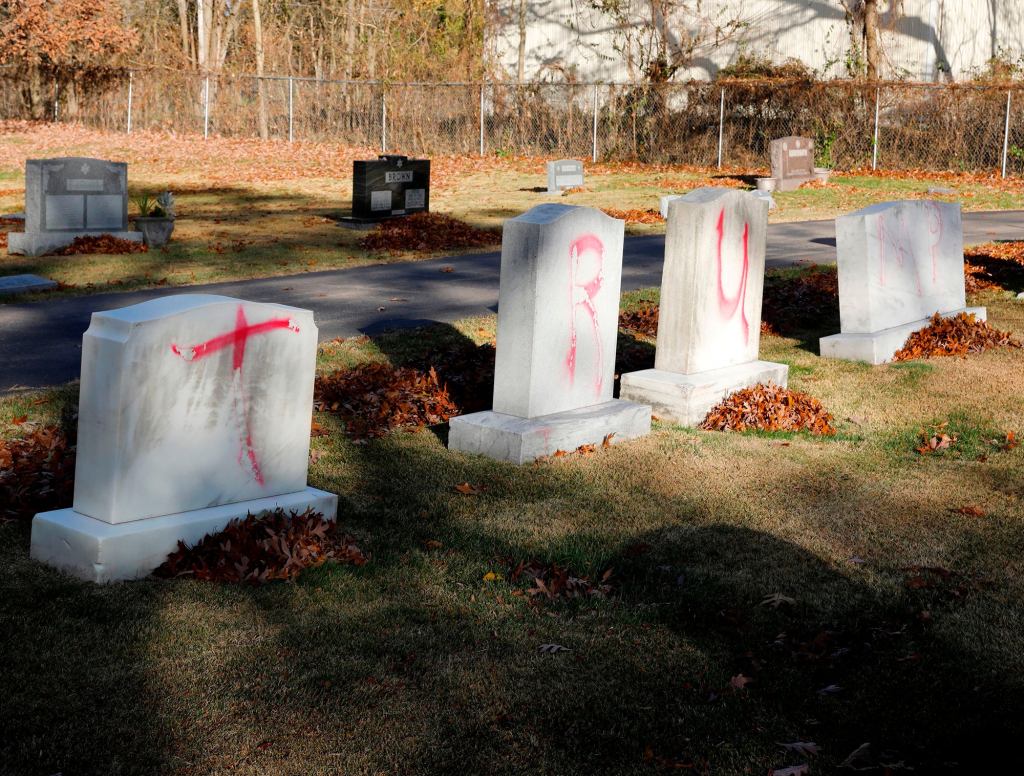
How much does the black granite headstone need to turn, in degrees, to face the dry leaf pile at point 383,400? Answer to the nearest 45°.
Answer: approximately 45° to its right

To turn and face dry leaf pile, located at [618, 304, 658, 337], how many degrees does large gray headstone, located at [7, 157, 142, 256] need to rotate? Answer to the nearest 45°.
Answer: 0° — it already faces it

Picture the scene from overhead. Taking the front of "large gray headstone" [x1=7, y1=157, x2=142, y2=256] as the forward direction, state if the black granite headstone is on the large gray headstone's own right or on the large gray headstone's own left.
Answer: on the large gray headstone's own left

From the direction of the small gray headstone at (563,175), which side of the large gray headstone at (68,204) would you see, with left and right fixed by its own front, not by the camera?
left

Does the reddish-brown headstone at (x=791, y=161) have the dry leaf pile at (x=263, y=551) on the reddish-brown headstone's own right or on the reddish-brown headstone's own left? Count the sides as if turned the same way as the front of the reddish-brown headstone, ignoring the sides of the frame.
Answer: on the reddish-brown headstone's own right

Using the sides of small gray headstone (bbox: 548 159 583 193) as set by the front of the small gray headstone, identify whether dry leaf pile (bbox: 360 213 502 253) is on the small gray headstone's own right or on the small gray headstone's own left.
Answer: on the small gray headstone's own right

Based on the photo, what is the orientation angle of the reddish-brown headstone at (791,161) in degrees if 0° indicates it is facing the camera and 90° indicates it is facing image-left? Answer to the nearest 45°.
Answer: approximately 315°

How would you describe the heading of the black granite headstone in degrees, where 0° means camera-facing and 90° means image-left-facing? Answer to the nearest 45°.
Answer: approximately 315°
